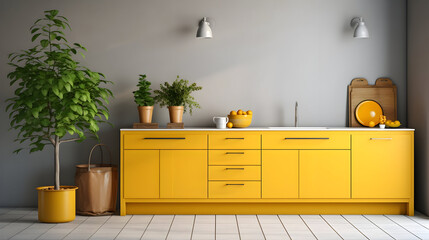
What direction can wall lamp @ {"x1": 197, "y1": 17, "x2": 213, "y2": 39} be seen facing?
toward the camera

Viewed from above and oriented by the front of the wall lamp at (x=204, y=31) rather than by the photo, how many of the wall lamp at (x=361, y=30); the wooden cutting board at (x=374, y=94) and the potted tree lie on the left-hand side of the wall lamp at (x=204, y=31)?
2

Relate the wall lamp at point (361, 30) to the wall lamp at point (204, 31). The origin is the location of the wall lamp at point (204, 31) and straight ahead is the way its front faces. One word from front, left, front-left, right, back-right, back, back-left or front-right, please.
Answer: left

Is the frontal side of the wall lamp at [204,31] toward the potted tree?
no

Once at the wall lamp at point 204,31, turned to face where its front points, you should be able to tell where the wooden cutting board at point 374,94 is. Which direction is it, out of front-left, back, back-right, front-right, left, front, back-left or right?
left

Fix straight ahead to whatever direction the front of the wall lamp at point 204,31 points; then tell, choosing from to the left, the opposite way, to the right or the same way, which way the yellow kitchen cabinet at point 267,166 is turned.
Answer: the same way

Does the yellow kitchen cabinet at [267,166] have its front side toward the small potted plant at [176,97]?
no

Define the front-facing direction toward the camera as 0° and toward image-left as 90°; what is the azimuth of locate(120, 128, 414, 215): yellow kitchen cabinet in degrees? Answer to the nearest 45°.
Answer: approximately 0°
